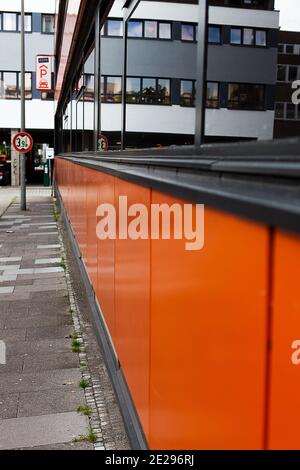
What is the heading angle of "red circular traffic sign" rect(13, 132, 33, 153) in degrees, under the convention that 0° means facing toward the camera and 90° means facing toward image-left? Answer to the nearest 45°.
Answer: approximately 0°

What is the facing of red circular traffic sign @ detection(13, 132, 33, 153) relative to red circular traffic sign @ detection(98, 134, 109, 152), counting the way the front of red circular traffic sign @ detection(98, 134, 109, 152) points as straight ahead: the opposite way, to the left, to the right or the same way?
the same way

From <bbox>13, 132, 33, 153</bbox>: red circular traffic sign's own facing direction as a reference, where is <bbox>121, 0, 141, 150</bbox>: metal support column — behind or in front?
in front

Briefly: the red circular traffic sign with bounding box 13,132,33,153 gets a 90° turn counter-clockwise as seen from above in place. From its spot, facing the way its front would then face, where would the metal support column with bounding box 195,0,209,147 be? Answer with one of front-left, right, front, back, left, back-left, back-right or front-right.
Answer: right

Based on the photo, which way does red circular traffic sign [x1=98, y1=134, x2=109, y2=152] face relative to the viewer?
toward the camera

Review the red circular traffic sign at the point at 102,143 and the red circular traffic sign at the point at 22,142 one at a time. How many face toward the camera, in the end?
2

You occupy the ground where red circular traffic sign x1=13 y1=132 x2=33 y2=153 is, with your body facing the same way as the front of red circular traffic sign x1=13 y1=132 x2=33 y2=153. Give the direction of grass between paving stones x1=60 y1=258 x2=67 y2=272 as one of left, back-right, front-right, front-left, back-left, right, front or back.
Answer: front

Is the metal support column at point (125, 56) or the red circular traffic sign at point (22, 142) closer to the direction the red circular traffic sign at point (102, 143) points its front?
the metal support column

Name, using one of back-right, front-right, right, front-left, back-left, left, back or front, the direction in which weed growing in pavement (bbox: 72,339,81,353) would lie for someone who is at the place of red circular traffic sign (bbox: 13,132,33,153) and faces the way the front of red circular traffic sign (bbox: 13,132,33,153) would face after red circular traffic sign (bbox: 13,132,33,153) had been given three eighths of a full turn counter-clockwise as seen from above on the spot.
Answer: back-right

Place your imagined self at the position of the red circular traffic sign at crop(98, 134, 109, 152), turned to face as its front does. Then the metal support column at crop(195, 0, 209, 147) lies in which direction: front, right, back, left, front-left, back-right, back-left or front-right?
front
